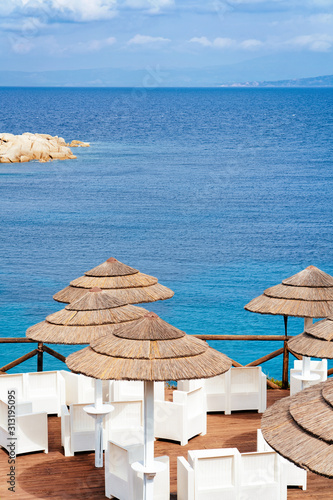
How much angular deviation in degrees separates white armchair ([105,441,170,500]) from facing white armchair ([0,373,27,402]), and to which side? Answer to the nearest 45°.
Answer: approximately 90° to its left

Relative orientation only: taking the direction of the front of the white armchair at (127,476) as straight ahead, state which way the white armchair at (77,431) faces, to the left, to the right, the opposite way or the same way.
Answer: the same way

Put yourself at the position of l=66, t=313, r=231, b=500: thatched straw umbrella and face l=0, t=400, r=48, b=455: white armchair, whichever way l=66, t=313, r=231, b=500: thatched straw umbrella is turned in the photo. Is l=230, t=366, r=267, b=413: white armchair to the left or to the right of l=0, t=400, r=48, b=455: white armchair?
right

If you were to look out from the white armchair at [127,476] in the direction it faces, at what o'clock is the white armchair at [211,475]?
the white armchair at [211,475] is roughly at 2 o'clock from the white armchair at [127,476].

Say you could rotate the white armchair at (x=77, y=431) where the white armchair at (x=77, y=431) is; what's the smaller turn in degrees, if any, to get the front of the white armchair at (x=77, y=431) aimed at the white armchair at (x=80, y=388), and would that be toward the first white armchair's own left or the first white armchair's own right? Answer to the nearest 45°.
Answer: approximately 45° to the first white armchair's own left

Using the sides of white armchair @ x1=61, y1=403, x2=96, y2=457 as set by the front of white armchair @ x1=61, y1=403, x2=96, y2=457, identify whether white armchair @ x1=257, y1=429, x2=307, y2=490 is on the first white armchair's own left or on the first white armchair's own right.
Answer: on the first white armchair's own right

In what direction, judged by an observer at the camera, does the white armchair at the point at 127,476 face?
facing away from the viewer and to the right of the viewer

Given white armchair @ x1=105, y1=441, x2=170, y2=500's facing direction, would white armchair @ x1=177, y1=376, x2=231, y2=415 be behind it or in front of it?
in front

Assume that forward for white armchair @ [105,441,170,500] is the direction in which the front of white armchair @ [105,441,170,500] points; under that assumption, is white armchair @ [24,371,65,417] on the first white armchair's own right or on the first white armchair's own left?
on the first white armchair's own left

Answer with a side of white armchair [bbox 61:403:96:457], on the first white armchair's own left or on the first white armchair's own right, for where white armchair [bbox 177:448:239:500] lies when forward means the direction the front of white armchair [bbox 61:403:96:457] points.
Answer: on the first white armchair's own right

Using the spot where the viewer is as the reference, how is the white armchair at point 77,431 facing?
facing away from the viewer and to the right of the viewer

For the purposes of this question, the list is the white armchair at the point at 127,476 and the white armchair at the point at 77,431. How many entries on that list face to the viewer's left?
0
